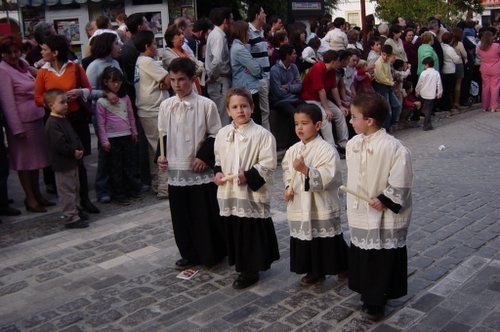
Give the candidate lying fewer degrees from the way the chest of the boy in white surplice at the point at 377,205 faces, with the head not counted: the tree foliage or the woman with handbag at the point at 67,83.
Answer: the woman with handbag

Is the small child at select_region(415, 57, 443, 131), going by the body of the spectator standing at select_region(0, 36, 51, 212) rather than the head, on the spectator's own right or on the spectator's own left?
on the spectator's own left

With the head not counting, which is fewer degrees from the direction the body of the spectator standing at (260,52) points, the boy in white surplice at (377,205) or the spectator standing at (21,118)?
the boy in white surplice

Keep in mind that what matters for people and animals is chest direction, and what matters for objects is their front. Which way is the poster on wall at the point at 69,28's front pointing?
toward the camera

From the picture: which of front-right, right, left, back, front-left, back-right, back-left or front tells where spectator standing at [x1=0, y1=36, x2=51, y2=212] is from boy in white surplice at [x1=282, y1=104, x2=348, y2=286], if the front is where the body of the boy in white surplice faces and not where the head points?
right

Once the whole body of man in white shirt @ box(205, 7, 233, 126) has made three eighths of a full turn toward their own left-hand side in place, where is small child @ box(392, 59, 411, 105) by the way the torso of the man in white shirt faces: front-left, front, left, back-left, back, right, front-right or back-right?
right

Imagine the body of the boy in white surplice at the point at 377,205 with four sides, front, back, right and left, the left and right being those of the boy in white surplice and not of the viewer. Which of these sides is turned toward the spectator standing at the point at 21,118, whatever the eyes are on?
right

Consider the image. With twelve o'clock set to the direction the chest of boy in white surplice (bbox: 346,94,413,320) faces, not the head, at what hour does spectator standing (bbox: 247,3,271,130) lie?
The spectator standing is roughly at 4 o'clock from the boy in white surplice.

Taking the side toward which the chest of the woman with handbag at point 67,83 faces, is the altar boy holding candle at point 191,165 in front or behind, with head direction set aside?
in front

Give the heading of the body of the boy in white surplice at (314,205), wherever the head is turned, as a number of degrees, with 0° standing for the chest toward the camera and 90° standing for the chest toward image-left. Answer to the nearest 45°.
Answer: approximately 45°
